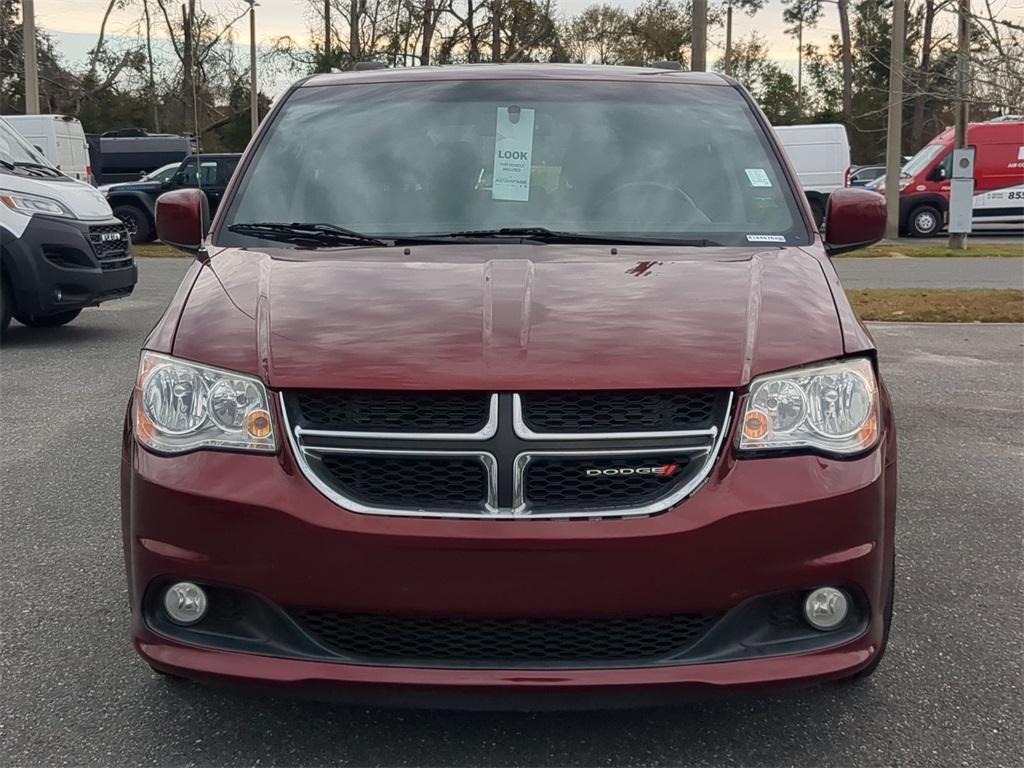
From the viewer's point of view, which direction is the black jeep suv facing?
to the viewer's left

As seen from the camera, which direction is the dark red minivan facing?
toward the camera

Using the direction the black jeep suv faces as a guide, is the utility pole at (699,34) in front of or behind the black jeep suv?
behind

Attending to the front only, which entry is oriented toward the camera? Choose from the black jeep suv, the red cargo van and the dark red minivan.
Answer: the dark red minivan

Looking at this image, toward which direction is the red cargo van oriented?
to the viewer's left

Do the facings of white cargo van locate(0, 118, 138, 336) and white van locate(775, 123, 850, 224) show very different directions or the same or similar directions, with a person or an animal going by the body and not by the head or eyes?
very different directions

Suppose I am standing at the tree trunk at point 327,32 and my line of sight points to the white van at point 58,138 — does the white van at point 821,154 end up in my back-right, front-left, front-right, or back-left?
front-left

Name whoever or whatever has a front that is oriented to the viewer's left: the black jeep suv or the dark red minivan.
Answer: the black jeep suv

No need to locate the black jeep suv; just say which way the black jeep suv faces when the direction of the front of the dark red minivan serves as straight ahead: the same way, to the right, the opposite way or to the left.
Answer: to the right

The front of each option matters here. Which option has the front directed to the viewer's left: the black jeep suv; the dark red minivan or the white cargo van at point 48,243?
the black jeep suv

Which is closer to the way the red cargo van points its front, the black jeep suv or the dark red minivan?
the black jeep suv

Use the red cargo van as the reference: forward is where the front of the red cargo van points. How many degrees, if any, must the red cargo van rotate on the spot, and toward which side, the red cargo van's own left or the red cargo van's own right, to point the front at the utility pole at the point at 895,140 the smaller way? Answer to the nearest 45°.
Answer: approximately 45° to the red cargo van's own left

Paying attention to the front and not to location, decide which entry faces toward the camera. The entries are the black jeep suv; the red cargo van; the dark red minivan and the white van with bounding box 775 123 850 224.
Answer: the dark red minivan

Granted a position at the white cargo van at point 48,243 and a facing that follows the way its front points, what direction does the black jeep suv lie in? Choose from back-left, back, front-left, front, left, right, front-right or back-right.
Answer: back-left

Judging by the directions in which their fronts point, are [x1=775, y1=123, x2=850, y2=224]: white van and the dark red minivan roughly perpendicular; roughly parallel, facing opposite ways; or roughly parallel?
roughly perpendicular

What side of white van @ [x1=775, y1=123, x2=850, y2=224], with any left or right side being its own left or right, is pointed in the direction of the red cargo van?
back

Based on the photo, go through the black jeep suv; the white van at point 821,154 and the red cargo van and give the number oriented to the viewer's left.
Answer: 3
